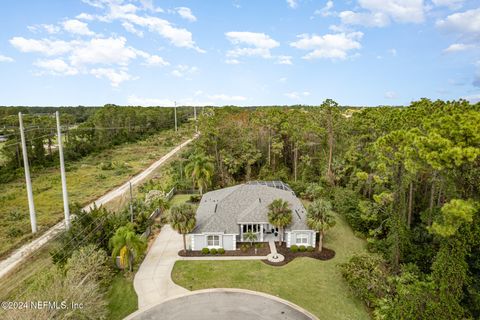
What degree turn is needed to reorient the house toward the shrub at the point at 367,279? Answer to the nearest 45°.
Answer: approximately 45° to its left

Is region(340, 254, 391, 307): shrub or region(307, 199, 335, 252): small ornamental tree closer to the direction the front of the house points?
the shrub

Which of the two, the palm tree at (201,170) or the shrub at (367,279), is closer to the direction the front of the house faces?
the shrub

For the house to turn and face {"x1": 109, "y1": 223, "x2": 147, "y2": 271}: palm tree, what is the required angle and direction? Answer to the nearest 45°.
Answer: approximately 45° to its right

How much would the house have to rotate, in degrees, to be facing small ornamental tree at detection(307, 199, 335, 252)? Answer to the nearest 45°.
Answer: approximately 90° to its left

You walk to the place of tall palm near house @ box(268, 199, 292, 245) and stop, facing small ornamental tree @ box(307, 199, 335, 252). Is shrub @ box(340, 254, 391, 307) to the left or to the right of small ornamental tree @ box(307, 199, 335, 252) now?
right

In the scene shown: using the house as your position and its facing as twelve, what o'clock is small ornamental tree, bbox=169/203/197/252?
The small ornamental tree is roughly at 2 o'clock from the house.

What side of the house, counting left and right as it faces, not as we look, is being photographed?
front

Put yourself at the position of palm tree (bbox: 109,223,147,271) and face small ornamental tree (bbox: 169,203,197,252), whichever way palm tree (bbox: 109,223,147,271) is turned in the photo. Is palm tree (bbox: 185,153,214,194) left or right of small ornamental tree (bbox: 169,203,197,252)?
left

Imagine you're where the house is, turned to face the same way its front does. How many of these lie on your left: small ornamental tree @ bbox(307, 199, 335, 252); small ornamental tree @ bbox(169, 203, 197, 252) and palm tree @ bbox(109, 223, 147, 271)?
1

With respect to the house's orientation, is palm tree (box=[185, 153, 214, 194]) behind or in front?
behind
